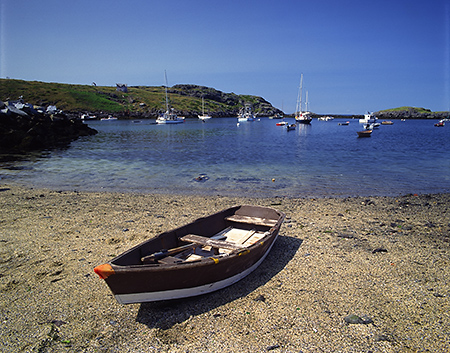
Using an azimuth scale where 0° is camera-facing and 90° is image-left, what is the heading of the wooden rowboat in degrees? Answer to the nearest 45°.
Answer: approximately 45°
